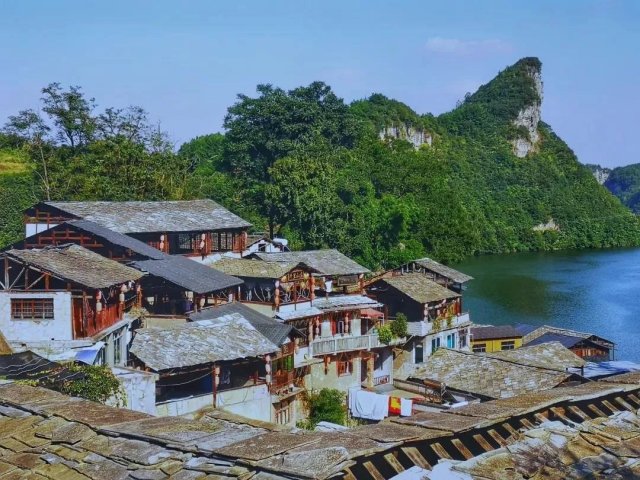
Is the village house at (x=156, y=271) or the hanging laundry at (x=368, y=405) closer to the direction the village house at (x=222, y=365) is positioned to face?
the hanging laundry

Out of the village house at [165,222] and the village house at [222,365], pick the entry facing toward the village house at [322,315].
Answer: the village house at [165,222]

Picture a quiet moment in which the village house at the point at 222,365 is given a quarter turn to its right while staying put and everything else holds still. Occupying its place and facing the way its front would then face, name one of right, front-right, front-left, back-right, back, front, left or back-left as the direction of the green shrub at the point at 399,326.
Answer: back

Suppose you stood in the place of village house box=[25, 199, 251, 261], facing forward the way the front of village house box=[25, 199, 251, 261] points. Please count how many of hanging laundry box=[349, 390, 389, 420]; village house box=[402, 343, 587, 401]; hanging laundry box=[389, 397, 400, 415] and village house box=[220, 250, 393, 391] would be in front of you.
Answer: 4

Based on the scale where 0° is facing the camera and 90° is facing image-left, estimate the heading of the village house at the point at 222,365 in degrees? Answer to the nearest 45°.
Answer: approximately 315°

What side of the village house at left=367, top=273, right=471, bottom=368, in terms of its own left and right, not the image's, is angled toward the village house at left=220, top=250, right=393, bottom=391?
right

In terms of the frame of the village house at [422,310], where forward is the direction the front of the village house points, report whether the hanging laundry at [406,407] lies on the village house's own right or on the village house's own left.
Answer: on the village house's own right

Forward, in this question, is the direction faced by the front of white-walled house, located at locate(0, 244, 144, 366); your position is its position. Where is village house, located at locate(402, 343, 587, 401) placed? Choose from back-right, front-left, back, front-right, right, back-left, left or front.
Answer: front-left

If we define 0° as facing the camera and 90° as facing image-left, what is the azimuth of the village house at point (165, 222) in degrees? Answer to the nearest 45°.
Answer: approximately 315°

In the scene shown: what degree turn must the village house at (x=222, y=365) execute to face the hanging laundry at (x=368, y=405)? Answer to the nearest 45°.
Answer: approximately 90° to its left

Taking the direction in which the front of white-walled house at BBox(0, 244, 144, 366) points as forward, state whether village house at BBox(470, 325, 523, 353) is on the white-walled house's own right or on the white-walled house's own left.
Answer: on the white-walled house's own left

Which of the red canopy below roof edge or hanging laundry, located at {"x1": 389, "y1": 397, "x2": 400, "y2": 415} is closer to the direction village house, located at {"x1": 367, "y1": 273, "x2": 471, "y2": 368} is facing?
the hanging laundry

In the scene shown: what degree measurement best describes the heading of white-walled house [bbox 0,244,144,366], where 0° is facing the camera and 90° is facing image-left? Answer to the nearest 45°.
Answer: approximately 315°
